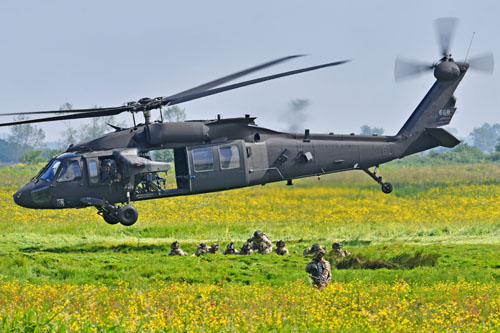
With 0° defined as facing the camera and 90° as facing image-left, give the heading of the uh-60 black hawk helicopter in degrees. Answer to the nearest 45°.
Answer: approximately 90°

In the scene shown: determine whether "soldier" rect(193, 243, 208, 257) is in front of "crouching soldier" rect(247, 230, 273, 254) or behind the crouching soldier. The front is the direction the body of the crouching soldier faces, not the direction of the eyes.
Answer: in front

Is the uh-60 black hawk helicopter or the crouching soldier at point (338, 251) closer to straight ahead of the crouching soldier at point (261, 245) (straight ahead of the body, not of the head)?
the uh-60 black hawk helicopter

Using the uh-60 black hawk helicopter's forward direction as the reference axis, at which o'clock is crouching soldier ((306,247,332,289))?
The crouching soldier is roughly at 8 o'clock from the uh-60 black hawk helicopter.
